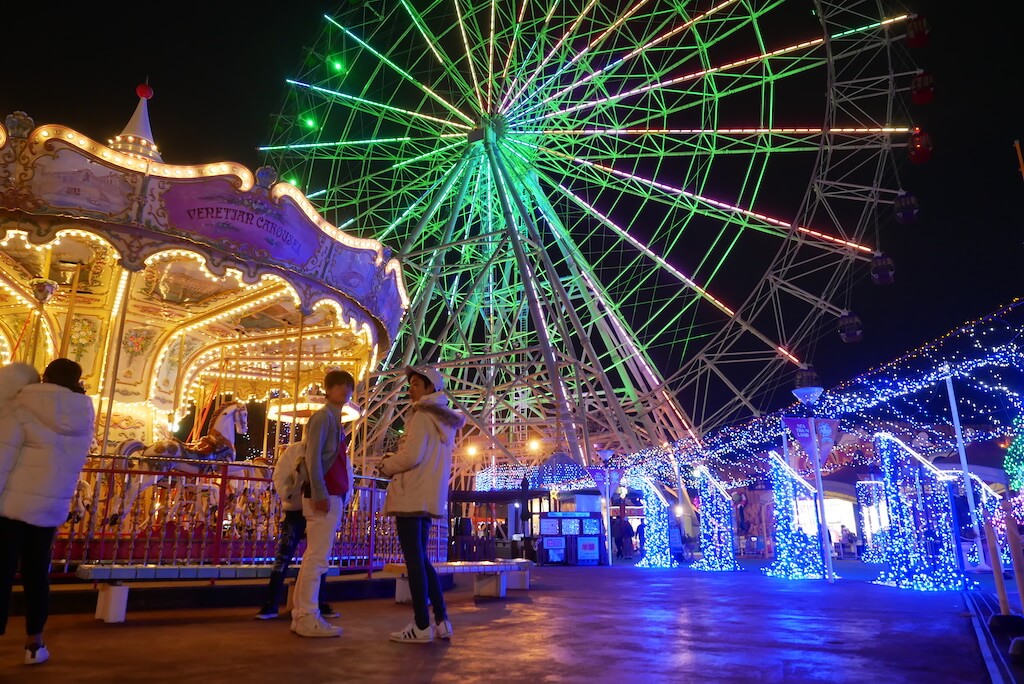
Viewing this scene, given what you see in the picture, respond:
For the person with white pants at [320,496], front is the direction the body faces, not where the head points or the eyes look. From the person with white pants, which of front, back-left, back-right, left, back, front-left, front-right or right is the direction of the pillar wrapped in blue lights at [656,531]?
front-left

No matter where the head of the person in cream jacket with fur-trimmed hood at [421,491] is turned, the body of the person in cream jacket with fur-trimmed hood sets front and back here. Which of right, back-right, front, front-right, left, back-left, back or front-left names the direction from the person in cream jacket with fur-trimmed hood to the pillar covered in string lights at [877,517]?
back-right

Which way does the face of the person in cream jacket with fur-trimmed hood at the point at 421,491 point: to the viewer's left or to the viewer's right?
to the viewer's left

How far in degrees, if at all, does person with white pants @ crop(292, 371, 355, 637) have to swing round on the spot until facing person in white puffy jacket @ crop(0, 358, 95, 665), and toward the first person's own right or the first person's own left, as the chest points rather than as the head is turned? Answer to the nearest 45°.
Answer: approximately 135° to the first person's own right

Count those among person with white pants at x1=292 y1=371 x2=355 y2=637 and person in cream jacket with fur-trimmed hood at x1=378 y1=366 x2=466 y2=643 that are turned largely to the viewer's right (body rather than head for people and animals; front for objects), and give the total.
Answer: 1

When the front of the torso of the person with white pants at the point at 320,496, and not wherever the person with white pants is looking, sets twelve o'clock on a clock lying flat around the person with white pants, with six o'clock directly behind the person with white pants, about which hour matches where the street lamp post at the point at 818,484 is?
The street lamp post is roughly at 11 o'clock from the person with white pants.

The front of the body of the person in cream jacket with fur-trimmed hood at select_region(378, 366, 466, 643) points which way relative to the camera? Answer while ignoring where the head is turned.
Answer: to the viewer's left

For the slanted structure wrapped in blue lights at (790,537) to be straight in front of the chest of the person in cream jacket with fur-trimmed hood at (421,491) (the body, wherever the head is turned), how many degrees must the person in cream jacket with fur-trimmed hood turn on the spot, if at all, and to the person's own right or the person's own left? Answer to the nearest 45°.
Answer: approximately 135° to the person's own right

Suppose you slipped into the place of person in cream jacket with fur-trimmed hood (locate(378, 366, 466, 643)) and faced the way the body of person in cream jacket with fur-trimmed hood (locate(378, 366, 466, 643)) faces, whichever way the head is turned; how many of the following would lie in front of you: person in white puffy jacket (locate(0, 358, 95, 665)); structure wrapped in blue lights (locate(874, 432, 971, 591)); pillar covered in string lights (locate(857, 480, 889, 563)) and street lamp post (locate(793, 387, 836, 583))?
1

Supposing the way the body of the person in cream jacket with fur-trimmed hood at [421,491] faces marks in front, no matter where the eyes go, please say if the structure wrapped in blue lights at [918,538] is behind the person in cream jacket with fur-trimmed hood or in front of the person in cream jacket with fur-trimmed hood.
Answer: behind

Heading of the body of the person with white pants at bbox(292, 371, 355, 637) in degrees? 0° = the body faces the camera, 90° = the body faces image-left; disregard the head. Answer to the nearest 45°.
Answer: approximately 270°

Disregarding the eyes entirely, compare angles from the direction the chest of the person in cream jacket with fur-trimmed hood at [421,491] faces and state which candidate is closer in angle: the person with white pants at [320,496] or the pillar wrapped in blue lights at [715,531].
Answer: the person with white pants

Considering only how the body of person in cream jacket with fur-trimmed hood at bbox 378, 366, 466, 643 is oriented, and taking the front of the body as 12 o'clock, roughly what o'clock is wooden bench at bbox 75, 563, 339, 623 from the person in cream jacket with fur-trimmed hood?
The wooden bench is roughly at 1 o'clock from the person in cream jacket with fur-trimmed hood.

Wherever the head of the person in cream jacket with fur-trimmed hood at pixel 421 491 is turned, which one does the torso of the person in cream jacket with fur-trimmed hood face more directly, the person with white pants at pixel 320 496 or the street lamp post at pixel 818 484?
the person with white pants

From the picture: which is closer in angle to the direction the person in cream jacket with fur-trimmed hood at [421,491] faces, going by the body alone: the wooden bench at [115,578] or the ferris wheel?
the wooden bench

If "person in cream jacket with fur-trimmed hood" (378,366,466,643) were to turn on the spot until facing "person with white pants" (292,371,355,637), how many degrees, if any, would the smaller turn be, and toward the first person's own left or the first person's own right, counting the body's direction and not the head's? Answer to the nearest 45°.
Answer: approximately 45° to the first person's own right

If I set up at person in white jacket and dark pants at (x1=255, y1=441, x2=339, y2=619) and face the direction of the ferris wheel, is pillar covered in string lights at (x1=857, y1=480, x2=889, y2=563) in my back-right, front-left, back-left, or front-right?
front-right

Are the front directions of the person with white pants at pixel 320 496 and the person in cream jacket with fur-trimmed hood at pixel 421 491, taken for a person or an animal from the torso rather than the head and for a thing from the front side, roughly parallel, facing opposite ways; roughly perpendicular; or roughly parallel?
roughly parallel, facing opposite ways
